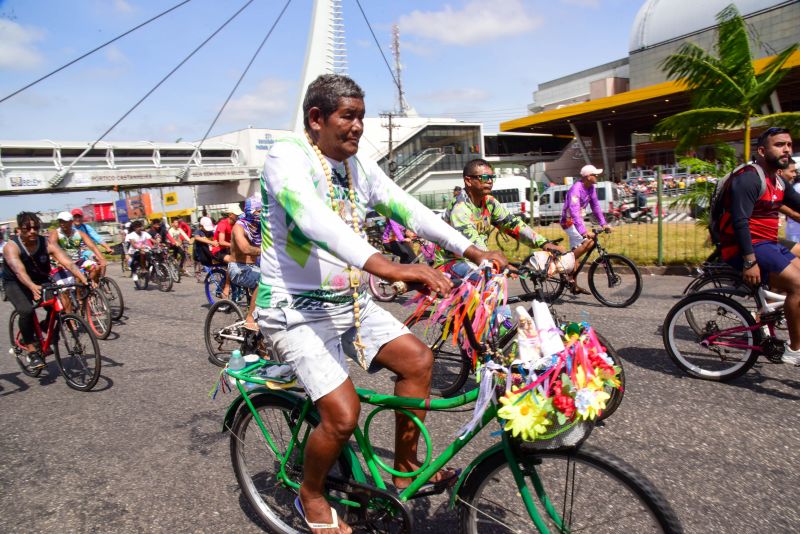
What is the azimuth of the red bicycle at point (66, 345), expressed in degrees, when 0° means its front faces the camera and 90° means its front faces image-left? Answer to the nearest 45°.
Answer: approximately 315°

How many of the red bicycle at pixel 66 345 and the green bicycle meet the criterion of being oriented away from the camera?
0

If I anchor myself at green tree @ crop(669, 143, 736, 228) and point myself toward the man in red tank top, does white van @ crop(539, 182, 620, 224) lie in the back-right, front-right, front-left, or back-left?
back-right

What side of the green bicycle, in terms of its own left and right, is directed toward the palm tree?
left

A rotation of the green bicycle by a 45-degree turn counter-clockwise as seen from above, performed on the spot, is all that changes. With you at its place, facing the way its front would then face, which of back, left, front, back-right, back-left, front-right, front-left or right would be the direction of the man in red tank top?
front-left

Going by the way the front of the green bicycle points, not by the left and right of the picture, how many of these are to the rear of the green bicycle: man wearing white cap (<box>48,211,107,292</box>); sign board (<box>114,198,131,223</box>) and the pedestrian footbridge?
3

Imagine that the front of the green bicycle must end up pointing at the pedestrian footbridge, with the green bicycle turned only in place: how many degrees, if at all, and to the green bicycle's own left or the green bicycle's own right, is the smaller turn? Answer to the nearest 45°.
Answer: approximately 180°

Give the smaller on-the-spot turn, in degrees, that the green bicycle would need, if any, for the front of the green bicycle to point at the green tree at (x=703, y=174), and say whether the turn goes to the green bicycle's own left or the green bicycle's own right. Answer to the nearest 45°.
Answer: approximately 90° to the green bicycle's own left

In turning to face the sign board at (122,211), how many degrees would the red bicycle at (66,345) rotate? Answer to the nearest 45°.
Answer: approximately 135° to its left

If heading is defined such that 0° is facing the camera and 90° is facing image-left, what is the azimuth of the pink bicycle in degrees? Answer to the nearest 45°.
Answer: approximately 270°

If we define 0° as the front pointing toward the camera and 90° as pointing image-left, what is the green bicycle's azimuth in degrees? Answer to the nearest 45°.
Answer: approximately 315°
